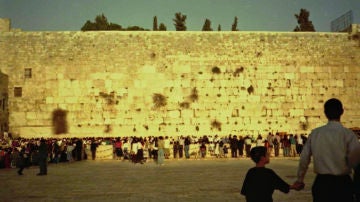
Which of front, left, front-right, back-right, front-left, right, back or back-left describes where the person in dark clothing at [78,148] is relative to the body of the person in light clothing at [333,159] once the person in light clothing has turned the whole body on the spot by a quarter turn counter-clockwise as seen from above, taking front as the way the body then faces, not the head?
front-right

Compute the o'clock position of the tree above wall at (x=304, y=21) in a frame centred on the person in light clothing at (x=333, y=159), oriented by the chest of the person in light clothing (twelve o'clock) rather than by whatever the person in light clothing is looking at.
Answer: The tree above wall is roughly at 12 o'clock from the person in light clothing.

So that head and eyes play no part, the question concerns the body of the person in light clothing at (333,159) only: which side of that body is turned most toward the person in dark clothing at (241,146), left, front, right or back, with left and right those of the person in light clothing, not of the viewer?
front

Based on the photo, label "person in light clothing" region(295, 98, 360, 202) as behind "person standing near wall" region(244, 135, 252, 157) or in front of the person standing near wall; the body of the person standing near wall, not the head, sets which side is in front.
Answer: behind

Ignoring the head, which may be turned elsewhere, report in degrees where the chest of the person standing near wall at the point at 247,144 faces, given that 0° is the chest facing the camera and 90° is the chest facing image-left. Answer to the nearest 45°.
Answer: approximately 180°

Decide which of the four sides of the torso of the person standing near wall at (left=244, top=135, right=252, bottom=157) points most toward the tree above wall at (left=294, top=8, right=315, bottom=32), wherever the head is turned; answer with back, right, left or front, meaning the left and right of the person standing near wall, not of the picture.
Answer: front

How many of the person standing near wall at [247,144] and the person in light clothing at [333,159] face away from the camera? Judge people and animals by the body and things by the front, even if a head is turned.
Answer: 2

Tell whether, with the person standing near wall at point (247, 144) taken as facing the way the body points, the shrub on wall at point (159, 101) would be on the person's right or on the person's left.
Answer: on the person's left

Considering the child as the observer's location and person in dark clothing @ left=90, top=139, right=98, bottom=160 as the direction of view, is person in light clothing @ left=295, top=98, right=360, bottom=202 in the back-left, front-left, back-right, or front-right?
back-right

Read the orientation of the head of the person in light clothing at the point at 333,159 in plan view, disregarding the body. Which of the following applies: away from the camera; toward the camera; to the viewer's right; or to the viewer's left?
away from the camera

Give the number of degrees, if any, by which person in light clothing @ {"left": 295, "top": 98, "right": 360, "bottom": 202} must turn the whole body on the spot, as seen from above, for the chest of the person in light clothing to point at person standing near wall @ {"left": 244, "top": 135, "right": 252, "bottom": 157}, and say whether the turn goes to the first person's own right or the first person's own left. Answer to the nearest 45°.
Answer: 0° — they already face them

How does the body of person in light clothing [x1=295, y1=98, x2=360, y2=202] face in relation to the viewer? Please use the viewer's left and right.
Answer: facing away from the viewer

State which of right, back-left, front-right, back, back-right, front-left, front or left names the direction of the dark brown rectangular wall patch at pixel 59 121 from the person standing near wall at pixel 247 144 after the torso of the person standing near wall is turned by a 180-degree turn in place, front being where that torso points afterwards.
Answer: right
